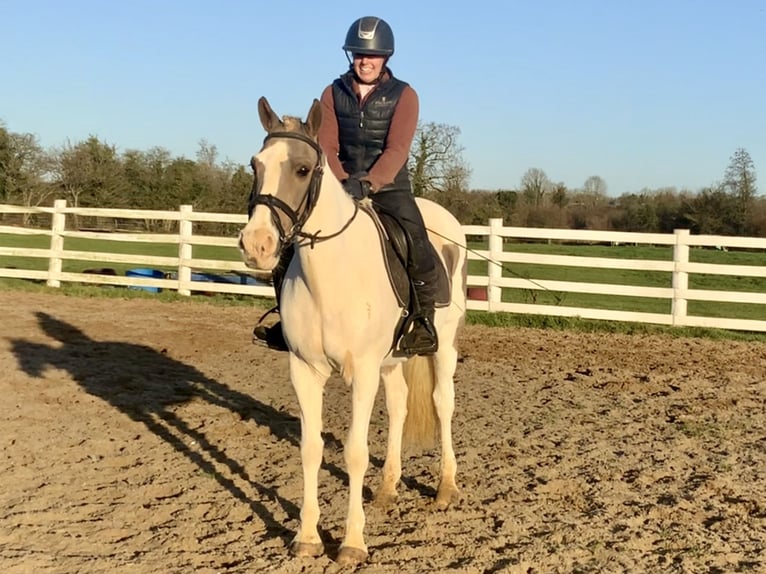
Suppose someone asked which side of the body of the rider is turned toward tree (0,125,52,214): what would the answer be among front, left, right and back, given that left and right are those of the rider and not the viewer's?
back

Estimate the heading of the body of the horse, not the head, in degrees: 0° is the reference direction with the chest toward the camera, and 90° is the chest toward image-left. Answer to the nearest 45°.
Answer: approximately 45°

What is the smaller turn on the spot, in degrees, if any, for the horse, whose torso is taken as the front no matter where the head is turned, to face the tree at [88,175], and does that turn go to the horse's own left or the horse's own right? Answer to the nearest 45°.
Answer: approximately 135° to the horse's own right

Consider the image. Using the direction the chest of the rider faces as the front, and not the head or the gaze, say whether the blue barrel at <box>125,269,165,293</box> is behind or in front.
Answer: behind

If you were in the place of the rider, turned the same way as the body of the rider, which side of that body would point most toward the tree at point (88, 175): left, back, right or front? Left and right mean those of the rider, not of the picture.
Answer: back
